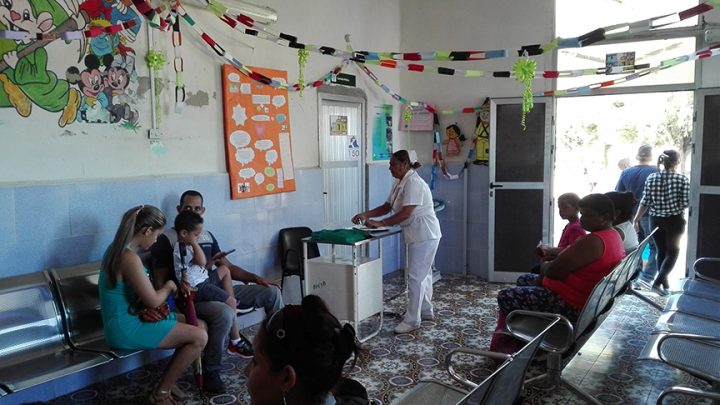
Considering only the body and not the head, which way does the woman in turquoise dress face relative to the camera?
to the viewer's right

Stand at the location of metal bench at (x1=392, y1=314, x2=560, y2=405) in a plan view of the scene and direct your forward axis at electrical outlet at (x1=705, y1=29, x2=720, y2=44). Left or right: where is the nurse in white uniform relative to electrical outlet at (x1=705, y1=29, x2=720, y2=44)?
left

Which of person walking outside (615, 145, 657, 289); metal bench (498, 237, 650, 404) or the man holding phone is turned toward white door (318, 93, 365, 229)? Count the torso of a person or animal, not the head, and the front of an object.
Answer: the metal bench

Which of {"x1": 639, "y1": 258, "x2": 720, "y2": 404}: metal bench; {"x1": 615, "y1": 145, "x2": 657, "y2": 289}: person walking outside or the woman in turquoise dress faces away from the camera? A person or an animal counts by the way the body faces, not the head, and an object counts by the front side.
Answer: the person walking outside

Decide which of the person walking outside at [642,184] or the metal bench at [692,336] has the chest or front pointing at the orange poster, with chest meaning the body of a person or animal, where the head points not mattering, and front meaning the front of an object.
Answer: the metal bench

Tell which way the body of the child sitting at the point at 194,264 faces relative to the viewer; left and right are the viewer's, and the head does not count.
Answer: facing to the right of the viewer

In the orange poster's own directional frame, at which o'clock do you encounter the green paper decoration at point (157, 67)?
The green paper decoration is roughly at 3 o'clock from the orange poster.

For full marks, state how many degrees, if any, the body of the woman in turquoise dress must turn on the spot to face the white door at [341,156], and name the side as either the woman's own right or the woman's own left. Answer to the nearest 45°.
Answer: approximately 45° to the woman's own left

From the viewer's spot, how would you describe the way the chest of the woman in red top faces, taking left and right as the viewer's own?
facing to the left of the viewer

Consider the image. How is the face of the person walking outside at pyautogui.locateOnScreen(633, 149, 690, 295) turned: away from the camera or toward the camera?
away from the camera

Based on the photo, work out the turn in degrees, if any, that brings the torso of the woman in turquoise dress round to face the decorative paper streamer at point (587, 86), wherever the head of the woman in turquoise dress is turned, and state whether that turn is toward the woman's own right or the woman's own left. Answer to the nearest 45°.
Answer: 0° — they already face it

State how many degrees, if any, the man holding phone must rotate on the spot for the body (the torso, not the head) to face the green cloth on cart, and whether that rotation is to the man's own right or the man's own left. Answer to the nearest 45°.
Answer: approximately 90° to the man's own left

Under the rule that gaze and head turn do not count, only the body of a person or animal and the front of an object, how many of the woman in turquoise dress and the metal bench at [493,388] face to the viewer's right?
1
